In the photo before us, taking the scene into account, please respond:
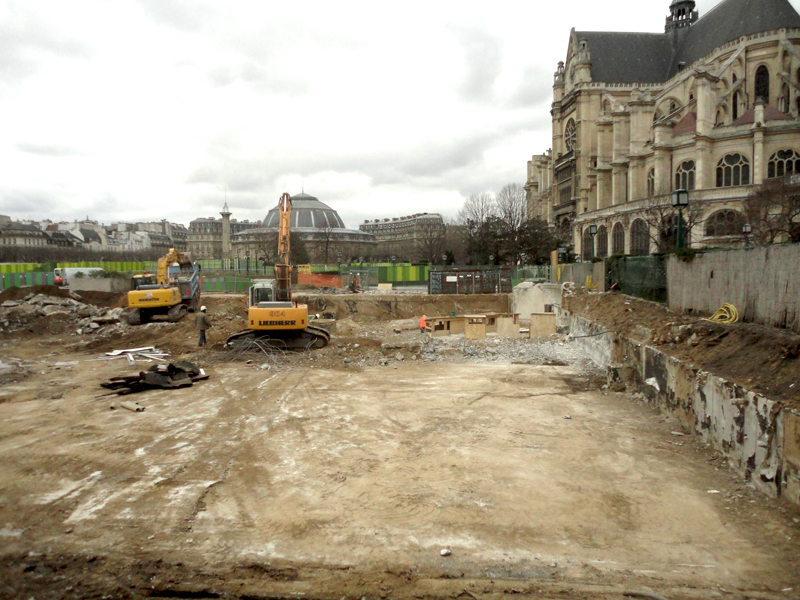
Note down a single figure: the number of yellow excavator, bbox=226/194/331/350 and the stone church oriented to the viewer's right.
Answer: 0

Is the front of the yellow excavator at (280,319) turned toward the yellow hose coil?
no

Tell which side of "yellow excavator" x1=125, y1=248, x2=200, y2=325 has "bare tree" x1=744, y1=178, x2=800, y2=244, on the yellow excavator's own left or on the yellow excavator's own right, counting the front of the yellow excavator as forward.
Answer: on the yellow excavator's own right

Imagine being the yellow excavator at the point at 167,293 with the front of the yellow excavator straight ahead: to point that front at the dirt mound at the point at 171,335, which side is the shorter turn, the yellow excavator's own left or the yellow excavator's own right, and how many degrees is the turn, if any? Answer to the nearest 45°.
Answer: approximately 135° to the yellow excavator's own right

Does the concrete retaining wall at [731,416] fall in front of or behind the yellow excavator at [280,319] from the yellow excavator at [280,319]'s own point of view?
behind

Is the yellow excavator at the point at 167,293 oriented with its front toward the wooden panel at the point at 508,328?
no

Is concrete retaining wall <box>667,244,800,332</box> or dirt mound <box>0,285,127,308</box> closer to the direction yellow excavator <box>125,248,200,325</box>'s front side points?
the dirt mound

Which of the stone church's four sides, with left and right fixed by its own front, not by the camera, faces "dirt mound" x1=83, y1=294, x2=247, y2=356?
left

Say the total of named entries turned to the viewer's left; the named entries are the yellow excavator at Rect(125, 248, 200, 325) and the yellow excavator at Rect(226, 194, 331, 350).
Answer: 0

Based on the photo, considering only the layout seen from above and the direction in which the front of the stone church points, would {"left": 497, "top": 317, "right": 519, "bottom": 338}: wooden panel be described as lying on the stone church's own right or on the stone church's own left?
on the stone church's own left

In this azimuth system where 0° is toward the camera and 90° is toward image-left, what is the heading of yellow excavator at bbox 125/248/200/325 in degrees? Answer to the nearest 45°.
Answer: approximately 225°

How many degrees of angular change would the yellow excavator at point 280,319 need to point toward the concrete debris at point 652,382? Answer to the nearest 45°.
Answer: approximately 135° to its right

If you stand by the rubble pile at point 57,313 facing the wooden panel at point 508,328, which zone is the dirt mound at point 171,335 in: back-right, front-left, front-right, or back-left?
front-right

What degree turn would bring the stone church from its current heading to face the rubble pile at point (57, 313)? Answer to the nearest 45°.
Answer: approximately 90° to its left

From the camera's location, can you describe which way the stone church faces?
facing away from the viewer and to the left of the viewer

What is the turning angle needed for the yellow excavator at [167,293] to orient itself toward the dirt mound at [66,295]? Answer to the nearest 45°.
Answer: approximately 90° to its left

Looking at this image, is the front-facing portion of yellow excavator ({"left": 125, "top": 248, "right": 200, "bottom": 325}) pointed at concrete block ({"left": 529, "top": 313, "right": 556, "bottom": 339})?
no

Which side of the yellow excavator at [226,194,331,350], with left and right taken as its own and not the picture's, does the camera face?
back
